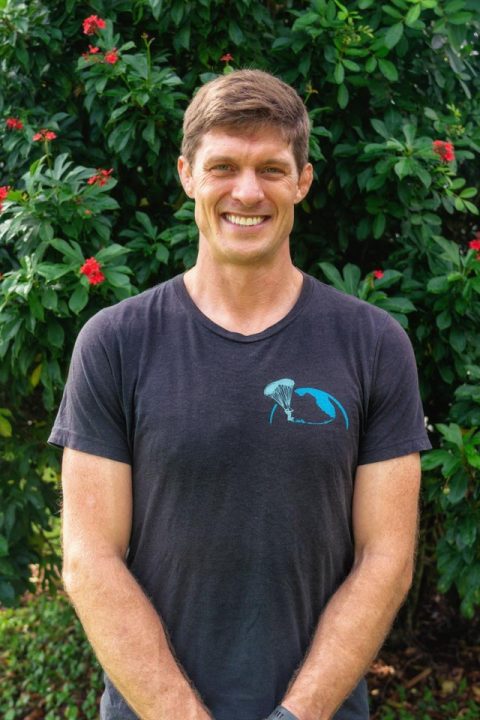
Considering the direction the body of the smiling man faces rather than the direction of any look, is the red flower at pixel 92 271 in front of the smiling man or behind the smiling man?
behind

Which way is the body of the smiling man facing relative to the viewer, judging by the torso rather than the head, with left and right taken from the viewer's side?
facing the viewer

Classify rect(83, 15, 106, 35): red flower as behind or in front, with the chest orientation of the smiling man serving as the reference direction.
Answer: behind

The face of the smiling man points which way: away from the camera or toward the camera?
toward the camera

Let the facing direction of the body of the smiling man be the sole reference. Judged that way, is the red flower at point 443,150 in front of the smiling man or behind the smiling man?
behind

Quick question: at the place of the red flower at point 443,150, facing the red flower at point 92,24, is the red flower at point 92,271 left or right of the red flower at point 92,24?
left

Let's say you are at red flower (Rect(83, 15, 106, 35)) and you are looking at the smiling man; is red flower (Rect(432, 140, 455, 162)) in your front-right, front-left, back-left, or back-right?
front-left
